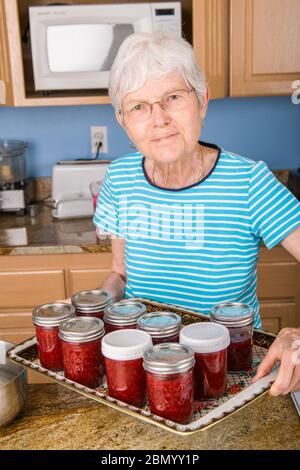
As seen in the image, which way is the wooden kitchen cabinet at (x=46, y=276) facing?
toward the camera

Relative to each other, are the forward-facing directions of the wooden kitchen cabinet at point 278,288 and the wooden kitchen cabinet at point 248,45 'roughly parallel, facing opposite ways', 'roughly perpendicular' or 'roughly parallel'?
roughly parallel

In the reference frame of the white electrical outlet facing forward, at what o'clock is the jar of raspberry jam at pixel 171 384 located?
The jar of raspberry jam is roughly at 12 o'clock from the white electrical outlet.

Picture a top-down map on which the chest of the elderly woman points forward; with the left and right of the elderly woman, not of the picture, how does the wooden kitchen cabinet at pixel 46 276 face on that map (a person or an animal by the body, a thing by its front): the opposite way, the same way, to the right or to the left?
the same way

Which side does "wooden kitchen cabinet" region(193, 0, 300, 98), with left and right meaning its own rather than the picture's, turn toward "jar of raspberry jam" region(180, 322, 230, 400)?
front

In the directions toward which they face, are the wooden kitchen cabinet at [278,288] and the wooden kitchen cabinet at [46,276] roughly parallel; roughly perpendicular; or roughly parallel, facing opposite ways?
roughly parallel

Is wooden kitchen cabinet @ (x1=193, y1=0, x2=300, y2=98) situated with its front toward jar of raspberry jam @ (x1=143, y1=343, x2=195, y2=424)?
yes

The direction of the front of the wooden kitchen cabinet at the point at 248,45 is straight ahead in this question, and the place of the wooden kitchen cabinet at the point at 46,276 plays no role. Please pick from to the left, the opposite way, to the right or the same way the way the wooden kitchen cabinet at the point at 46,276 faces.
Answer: the same way

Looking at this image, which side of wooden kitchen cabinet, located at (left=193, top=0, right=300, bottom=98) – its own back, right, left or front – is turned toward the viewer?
front

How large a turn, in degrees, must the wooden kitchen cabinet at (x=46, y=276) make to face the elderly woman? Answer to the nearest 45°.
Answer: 0° — it already faces them

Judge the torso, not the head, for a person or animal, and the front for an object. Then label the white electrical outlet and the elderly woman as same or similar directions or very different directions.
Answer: same or similar directions

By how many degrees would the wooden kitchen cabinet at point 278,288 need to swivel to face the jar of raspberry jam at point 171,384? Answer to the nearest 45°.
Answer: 0° — it already faces it

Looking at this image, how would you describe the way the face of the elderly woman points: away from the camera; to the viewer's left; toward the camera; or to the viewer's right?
toward the camera

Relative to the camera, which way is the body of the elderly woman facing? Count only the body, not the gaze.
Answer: toward the camera
